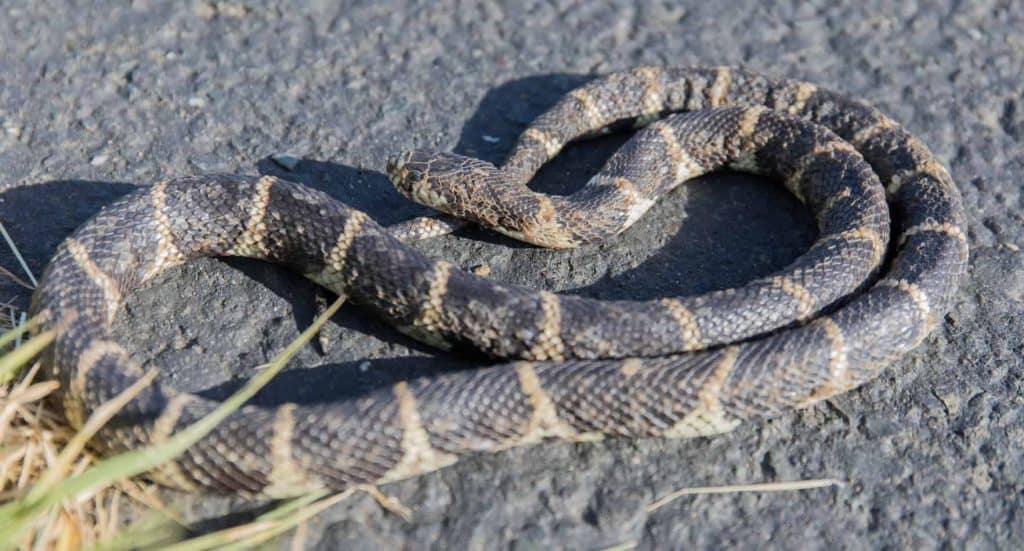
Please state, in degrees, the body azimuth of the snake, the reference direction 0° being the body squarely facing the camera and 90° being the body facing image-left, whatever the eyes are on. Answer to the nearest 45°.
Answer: approximately 90°
